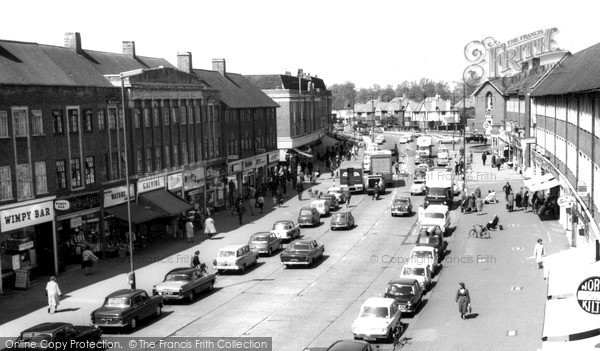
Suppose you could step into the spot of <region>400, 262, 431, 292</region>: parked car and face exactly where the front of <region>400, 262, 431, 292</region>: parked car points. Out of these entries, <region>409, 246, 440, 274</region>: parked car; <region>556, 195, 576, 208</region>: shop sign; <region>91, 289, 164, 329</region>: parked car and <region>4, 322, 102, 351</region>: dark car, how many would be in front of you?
2

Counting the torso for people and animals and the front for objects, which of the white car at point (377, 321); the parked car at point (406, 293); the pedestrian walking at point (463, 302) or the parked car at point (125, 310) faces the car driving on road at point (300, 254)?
the parked car at point (125, 310)

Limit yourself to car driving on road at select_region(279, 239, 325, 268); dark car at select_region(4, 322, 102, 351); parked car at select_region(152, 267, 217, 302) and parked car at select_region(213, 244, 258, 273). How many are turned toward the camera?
0

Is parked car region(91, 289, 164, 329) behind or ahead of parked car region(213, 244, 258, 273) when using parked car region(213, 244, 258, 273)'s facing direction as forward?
behind

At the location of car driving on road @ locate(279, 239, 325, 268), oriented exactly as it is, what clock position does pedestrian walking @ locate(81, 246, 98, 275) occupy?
The pedestrian walking is roughly at 7 o'clock from the car driving on road.

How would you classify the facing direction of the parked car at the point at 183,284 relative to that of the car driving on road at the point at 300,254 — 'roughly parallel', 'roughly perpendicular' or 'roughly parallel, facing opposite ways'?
roughly parallel

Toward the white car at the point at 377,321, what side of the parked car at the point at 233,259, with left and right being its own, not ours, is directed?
right

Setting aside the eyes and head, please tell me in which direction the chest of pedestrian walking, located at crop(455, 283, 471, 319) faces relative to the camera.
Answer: toward the camera

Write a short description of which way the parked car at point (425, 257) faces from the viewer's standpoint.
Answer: facing the viewer and to the left of the viewer

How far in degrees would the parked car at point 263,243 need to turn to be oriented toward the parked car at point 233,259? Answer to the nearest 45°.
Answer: approximately 135° to its right

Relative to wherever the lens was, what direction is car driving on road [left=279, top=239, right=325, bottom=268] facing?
facing away from the viewer and to the right of the viewer

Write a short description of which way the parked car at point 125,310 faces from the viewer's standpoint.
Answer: facing away from the viewer and to the right of the viewer

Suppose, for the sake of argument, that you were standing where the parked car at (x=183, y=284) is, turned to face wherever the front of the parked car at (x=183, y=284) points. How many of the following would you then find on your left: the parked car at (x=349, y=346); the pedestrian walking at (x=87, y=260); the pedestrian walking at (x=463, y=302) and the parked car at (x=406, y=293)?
1

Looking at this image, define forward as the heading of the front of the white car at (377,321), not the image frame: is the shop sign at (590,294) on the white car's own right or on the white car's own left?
on the white car's own left

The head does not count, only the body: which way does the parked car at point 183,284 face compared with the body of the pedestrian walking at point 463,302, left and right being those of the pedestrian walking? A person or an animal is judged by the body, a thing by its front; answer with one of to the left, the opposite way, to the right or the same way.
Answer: the opposite way

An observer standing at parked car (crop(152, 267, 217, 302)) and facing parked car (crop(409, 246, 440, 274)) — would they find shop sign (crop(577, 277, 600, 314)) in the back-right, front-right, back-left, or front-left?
front-right

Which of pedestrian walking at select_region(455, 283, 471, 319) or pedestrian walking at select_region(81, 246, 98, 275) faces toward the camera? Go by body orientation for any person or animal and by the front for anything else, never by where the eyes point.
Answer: pedestrian walking at select_region(455, 283, 471, 319)

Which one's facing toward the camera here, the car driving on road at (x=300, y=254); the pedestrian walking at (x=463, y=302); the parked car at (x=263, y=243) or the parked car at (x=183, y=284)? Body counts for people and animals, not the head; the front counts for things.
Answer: the pedestrian walking

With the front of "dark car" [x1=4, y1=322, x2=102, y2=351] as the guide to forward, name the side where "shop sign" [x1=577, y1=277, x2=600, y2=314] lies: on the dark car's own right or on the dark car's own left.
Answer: on the dark car's own right

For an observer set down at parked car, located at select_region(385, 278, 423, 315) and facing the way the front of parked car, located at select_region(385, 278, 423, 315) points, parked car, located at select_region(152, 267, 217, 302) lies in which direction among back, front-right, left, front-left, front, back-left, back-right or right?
front-right

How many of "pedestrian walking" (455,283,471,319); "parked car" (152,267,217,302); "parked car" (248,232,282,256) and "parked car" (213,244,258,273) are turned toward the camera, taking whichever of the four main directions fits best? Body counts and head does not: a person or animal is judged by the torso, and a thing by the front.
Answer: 1
